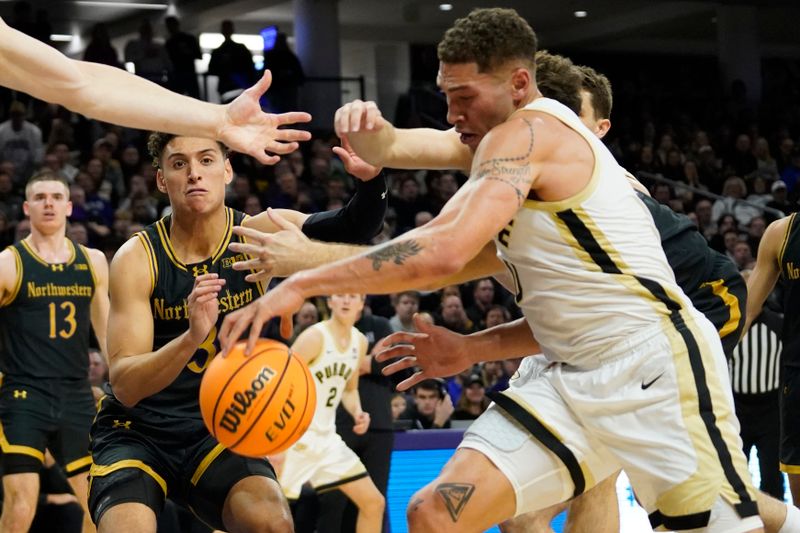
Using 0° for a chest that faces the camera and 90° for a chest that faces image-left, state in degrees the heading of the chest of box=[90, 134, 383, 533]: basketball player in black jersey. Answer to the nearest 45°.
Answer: approximately 0°

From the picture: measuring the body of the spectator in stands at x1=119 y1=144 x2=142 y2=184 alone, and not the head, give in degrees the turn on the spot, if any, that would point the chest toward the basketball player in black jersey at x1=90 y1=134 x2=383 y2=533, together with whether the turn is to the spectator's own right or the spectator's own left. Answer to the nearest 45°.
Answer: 0° — they already face them

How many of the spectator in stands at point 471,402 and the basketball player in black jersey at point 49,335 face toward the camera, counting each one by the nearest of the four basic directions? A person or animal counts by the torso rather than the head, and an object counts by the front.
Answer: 2

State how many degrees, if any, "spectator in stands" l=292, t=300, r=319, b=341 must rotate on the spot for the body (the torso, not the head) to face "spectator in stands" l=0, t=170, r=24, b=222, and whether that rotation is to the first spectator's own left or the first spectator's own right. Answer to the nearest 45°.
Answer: approximately 135° to the first spectator's own right

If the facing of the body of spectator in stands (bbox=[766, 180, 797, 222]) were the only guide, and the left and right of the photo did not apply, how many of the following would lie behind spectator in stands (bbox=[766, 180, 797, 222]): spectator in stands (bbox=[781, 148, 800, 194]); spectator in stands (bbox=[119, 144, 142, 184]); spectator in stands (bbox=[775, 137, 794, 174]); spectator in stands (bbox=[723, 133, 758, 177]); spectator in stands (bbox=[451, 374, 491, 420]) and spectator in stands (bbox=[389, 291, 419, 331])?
3

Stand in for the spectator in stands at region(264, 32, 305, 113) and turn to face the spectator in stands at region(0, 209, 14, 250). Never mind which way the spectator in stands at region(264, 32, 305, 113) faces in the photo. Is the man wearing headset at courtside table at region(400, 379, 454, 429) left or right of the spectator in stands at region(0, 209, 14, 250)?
left

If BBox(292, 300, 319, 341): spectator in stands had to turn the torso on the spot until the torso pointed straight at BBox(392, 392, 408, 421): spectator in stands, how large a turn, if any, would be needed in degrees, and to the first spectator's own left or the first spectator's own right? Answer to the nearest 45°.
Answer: approximately 45° to the first spectator's own left

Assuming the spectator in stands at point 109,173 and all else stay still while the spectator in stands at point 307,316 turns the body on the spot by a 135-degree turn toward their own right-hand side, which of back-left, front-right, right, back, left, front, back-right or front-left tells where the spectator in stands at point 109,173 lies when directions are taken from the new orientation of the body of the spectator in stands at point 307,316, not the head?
front

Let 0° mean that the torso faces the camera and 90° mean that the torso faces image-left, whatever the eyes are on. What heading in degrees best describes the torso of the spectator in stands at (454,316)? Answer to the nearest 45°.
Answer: approximately 0°

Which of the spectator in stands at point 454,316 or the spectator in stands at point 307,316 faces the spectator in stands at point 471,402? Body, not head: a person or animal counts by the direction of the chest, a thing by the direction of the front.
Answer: the spectator in stands at point 454,316

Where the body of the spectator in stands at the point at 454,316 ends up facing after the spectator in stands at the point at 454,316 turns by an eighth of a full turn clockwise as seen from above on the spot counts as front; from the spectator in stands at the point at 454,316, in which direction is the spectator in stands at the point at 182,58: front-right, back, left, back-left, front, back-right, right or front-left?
right

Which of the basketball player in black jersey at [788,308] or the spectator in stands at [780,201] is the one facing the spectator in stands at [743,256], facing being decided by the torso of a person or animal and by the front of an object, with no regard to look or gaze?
the spectator in stands at [780,201]

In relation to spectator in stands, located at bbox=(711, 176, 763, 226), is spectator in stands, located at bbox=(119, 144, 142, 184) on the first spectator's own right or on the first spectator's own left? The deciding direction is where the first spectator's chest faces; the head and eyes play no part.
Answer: on the first spectator's own right

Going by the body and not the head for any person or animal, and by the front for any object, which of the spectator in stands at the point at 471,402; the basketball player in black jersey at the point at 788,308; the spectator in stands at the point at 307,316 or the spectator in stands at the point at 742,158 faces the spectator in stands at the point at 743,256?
the spectator in stands at the point at 742,158

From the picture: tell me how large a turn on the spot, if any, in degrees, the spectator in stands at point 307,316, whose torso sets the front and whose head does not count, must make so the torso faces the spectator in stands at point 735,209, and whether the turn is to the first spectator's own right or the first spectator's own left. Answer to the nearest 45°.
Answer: approximately 135° to the first spectator's own left
